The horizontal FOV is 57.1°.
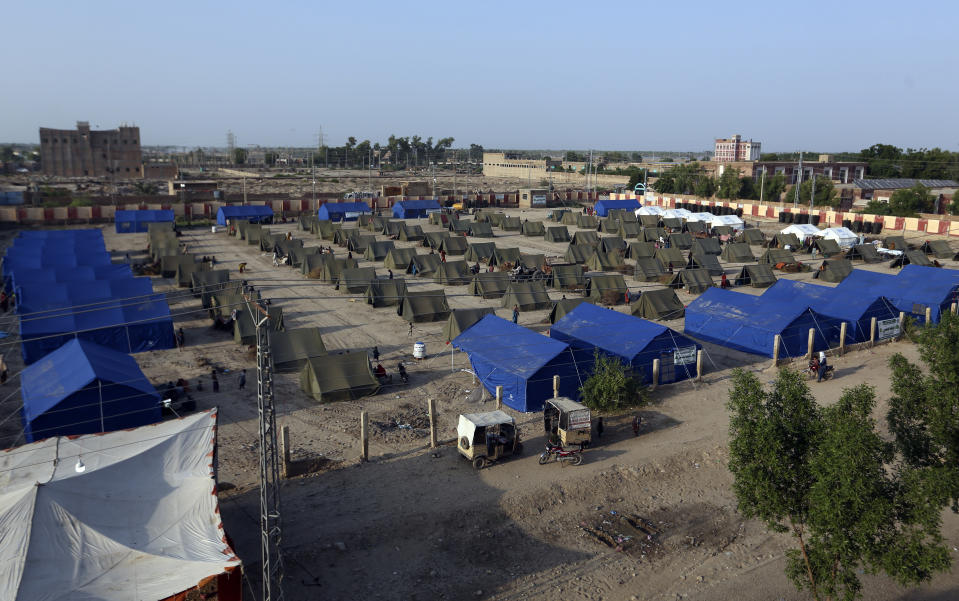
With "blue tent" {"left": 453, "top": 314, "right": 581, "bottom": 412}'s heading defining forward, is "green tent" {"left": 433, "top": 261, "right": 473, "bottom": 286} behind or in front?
behind

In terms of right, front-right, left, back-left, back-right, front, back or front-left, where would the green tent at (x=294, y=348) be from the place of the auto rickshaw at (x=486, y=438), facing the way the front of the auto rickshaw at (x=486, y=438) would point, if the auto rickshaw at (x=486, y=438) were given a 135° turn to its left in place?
front-right

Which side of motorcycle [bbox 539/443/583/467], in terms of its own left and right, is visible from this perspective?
left

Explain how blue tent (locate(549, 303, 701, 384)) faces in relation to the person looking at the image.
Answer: facing the viewer and to the right of the viewer

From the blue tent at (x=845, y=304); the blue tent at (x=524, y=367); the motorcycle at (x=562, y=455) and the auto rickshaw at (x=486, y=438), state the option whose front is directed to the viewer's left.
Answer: the motorcycle

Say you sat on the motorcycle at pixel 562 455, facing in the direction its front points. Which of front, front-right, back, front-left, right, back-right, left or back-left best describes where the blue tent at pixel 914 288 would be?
back-right

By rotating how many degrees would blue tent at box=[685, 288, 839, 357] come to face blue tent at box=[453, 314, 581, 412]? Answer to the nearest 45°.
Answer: approximately 90° to its right

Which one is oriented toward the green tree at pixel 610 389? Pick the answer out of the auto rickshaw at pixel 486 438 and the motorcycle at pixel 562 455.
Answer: the auto rickshaw

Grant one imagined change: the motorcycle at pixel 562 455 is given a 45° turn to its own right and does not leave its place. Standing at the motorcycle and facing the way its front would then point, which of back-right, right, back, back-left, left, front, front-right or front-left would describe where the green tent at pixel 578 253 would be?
front-right

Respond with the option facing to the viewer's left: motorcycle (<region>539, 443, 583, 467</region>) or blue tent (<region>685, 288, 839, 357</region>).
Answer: the motorcycle

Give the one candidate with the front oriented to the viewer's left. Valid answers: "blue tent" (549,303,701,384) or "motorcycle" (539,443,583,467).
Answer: the motorcycle

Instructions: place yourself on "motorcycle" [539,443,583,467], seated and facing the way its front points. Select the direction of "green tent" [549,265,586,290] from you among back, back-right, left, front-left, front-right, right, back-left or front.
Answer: right
